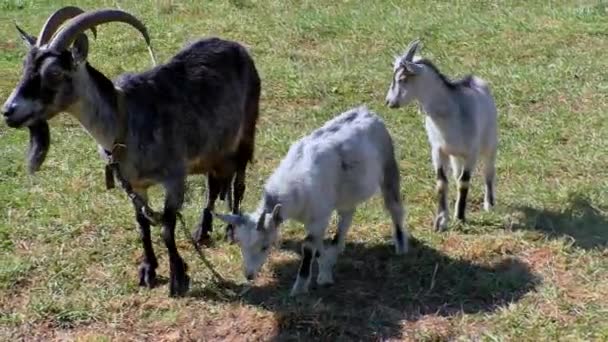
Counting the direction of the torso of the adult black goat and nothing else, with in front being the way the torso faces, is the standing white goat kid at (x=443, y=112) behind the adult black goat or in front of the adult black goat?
behind

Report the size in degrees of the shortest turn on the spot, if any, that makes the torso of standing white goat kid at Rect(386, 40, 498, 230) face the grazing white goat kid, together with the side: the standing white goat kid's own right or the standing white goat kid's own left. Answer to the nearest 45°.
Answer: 0° — it already faces it

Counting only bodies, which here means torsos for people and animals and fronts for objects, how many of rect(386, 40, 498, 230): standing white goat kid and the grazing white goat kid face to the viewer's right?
0

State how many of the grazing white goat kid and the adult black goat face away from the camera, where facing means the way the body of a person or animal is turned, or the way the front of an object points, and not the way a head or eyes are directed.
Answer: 0

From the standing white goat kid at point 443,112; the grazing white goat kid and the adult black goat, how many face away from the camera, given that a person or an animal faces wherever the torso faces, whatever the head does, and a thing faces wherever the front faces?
0

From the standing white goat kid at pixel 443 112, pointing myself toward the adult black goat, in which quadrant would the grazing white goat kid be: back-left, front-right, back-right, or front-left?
front-left

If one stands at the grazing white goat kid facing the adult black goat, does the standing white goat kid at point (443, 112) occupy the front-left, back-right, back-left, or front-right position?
back-right

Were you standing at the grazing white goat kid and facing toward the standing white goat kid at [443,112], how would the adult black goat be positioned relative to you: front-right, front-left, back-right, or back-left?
back-left

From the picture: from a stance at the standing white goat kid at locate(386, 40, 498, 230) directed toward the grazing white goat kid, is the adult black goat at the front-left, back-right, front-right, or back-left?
front-right

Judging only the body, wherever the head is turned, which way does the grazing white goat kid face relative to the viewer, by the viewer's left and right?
facing the viewer and to the left of the viewer

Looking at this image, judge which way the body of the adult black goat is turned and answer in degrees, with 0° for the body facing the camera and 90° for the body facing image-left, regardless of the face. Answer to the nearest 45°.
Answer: approximately 45°
